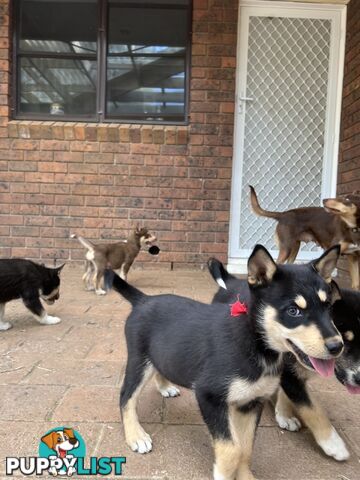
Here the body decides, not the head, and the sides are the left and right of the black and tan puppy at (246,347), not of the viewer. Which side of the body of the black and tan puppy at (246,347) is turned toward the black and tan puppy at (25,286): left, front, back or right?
back

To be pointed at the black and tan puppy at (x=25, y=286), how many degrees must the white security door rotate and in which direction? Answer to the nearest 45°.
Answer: approximately 45° to its right

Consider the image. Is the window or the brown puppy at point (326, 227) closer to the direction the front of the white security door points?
the brown puppy

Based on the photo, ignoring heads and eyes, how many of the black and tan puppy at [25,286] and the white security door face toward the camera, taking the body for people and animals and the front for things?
1

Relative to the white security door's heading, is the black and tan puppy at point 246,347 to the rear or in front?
in front

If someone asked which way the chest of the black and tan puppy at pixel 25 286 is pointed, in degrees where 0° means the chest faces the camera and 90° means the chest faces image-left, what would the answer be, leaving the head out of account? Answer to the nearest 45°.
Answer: approximately 270°
